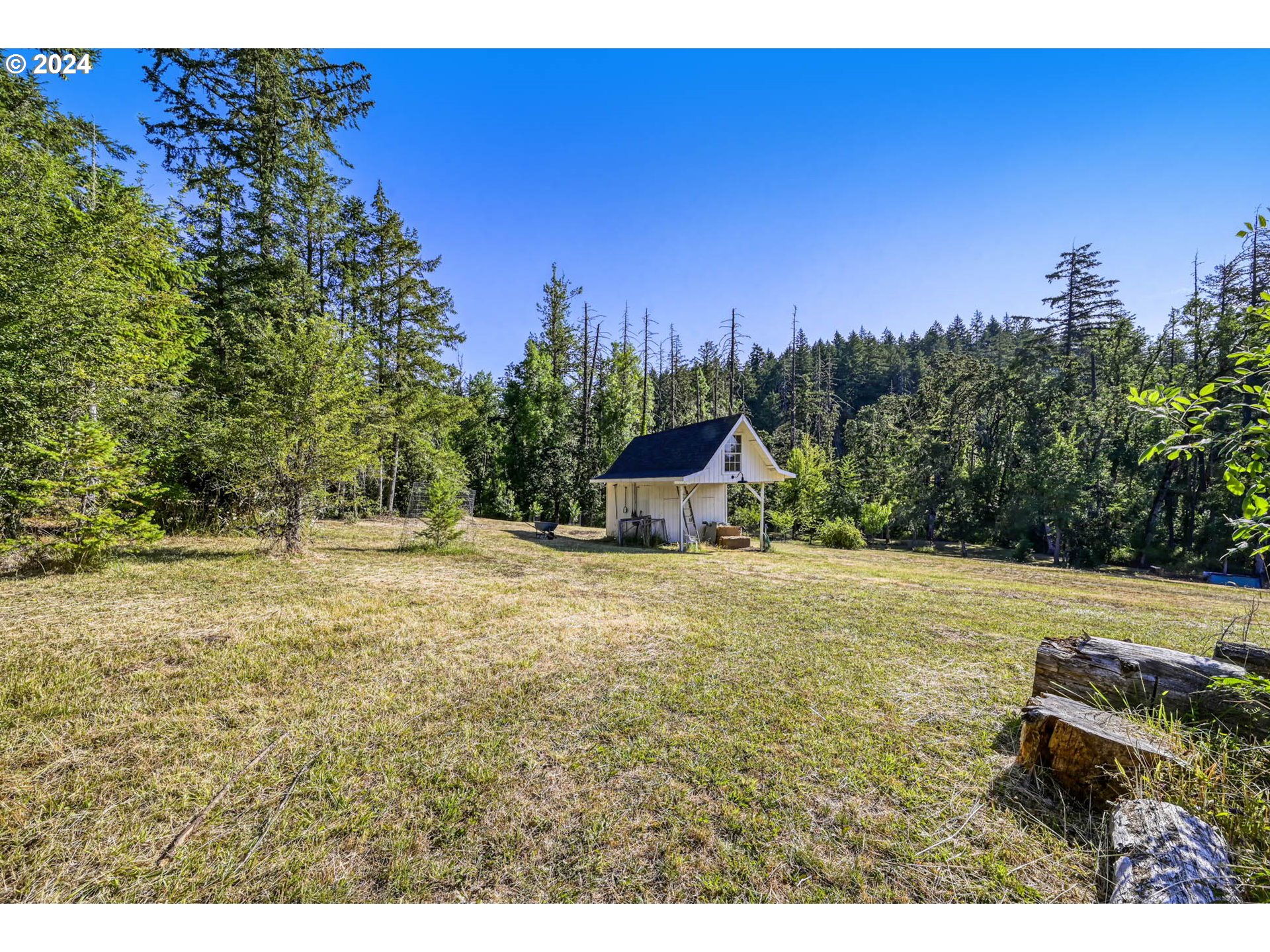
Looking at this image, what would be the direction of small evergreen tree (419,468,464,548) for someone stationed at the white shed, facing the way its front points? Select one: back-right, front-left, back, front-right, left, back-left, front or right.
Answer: right

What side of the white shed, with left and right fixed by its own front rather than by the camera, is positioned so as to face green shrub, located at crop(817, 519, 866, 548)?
left

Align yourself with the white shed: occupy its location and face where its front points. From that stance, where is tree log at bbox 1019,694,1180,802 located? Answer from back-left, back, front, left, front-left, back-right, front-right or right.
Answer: front-right

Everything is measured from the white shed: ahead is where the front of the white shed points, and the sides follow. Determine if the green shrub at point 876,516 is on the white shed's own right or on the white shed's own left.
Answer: on the white shed's own left

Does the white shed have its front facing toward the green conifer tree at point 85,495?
no

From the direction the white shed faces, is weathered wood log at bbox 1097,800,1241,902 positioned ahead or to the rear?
ahead

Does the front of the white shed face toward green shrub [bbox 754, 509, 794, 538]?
no

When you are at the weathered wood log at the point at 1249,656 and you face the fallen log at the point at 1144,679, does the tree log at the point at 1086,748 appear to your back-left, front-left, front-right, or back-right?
front-left

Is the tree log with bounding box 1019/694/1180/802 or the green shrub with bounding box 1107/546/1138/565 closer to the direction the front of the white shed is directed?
the tree log

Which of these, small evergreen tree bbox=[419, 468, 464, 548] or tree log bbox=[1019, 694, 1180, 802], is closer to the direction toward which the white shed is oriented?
the tree log

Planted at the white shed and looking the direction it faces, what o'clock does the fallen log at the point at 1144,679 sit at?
The fallen log is roughly at 1 o'clock from the white shed.

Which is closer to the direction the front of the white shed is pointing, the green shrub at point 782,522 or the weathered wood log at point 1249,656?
the weathered wood log

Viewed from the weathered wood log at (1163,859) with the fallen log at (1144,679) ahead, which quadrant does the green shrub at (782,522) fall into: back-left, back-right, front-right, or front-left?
front-left

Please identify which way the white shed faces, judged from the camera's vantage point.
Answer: facing the viewer and to the right of the viewer

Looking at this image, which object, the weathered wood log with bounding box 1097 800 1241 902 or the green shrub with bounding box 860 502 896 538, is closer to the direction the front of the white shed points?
the weathered wood log

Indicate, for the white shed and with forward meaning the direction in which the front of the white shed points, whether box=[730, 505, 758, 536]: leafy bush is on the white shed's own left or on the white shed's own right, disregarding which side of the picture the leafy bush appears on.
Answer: on the white shed's own left

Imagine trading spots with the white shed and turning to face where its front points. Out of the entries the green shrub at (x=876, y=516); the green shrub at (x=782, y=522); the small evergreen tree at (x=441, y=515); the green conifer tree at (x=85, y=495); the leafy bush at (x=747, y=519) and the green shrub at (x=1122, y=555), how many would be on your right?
2
